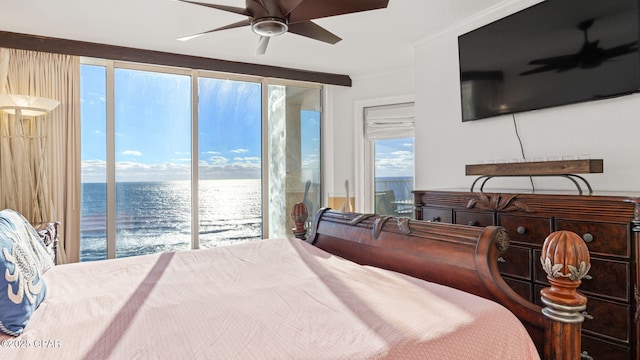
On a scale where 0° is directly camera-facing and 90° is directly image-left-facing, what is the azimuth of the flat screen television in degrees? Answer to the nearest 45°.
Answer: approximately 45°

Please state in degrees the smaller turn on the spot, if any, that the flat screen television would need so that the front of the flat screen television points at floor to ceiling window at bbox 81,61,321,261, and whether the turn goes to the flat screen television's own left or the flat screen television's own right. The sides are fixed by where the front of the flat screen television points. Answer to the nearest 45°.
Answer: approximately 45° to the flat screen television's own right

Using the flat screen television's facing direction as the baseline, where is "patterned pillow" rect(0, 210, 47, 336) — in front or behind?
in front

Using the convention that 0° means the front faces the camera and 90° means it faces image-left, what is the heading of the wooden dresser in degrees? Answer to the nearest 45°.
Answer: approximately 45°

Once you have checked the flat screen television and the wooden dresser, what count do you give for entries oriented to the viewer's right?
0

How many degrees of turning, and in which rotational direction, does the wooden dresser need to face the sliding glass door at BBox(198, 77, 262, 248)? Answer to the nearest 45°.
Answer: approximately 45° to its right

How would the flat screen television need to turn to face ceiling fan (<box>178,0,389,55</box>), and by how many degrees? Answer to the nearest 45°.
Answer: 0° — it already faces it

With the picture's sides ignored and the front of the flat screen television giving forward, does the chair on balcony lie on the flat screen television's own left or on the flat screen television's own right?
on the flat screen television's own right

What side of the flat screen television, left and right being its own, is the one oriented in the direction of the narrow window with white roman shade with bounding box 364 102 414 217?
right

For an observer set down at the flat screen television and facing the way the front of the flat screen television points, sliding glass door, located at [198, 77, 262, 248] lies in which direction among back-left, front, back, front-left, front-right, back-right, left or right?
front-right
